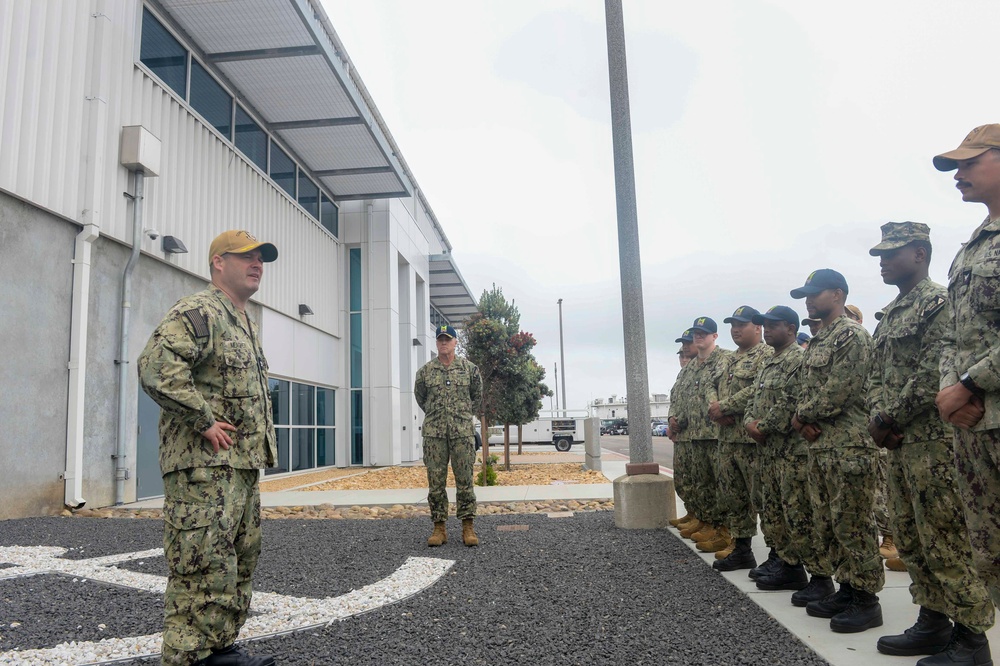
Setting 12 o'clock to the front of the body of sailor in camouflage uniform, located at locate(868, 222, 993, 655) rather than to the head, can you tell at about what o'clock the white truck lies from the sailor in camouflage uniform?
The white truck is roughly at 2 o'clock from the sailor in camouflage uniform.

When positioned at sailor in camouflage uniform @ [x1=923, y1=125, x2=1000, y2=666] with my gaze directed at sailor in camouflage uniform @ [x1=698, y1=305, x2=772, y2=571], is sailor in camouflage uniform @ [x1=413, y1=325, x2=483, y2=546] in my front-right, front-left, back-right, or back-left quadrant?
front-left

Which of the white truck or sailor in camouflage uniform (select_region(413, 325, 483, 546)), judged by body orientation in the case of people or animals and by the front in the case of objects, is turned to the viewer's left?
the white truck

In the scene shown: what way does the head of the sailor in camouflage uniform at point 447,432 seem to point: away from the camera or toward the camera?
toward the camera

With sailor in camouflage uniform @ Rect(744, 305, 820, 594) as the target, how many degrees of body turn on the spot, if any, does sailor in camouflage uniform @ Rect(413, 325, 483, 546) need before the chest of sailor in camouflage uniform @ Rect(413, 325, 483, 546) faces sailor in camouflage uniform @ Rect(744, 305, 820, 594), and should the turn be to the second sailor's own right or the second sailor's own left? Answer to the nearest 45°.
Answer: approximately 45° to the second sailor's own left

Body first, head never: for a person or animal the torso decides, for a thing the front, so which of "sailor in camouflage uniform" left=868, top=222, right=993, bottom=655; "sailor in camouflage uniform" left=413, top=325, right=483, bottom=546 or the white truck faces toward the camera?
"sailor in camouflage uniform" left=413, top=325, right=483, bottom=546

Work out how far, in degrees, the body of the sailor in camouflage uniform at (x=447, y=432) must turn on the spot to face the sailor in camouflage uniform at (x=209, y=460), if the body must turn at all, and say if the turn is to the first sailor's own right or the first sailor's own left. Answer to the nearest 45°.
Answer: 0° — they already face them

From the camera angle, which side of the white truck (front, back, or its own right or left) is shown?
left

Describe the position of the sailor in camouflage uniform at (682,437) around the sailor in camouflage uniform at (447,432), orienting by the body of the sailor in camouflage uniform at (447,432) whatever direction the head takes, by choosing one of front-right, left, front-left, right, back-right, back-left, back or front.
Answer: left

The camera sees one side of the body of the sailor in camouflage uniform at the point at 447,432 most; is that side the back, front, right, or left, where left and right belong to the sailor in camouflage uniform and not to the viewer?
front

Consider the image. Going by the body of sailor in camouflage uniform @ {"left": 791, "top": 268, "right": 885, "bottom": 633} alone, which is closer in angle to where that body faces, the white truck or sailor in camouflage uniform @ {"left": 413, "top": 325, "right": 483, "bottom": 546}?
the sailor in camouflage uniform

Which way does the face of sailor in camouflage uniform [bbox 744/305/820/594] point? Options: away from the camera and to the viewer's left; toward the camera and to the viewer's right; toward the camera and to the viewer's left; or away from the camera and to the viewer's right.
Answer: toward the camera and to the viewer's left

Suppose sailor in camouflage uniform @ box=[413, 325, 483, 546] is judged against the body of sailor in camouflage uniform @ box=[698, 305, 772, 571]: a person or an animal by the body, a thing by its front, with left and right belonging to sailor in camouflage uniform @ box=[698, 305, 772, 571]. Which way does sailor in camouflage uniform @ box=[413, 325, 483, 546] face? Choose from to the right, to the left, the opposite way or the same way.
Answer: to the left

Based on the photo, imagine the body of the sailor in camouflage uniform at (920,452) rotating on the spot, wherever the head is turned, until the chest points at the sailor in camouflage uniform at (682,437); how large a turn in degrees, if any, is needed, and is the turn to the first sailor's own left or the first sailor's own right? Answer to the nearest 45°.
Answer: approximately 45° to the first sailor's own right

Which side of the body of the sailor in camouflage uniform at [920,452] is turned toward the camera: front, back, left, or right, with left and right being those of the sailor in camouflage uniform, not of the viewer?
left

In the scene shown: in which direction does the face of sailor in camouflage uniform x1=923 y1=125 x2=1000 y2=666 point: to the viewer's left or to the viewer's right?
to the viewer's left

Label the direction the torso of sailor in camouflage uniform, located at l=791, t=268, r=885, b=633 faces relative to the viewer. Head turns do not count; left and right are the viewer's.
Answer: facing the viewer and to the left of the viewer
